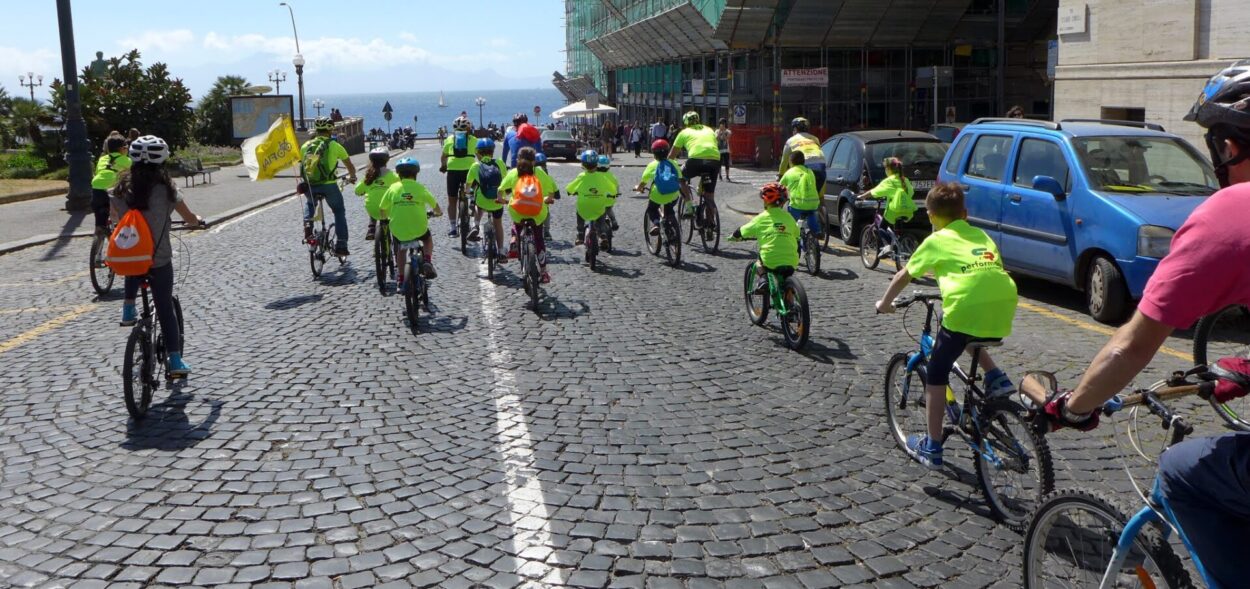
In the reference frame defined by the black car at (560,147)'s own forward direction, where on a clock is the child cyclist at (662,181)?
The child cyclist is roughly at 6 o'clock from the black car.

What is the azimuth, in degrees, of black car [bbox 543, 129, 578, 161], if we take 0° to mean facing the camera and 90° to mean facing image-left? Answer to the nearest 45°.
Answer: approximately 180°

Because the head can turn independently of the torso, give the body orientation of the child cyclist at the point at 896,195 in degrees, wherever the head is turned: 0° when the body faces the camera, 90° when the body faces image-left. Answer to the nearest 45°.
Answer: approximately 135°

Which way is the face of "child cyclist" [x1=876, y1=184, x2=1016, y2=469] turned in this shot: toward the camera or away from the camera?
away from the camera

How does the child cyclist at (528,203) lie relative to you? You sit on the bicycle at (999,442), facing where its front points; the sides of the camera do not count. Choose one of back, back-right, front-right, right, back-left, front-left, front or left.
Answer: front

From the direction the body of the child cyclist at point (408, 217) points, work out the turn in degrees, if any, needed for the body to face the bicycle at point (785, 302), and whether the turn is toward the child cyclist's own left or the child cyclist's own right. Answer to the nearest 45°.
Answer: approximately 135° to the child cyclist's own right

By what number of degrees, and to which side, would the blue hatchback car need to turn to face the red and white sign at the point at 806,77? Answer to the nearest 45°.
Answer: approximately 135° to its left

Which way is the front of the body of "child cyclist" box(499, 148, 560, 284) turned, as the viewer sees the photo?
away from the camera

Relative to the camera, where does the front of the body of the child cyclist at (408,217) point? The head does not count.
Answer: away from the camera

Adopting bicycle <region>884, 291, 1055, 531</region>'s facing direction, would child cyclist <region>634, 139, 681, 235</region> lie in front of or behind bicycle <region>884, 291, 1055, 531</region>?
in front

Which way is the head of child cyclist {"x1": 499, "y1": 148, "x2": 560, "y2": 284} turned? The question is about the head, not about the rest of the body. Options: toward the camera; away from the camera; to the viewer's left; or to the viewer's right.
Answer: away from the camera
